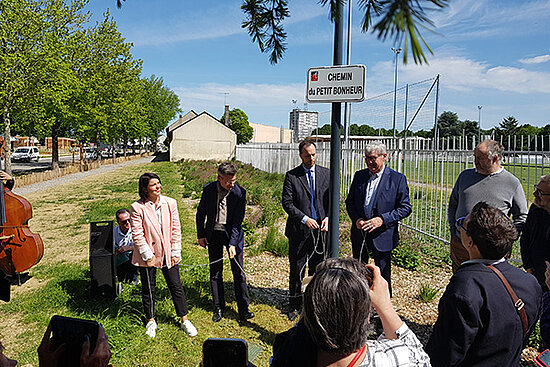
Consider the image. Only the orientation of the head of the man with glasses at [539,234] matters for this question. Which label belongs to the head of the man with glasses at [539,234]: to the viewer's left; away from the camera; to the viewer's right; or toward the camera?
to the viewer's left

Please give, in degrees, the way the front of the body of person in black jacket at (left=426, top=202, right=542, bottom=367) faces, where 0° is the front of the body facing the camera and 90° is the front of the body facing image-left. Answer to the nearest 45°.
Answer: approximately 135°

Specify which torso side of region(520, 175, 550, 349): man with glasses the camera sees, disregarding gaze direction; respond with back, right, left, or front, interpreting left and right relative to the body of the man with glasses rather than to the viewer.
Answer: left

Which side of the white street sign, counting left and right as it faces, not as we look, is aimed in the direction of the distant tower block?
back

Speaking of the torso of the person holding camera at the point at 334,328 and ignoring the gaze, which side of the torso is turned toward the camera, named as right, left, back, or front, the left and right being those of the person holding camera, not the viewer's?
back

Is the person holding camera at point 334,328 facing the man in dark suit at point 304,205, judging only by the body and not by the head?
yes

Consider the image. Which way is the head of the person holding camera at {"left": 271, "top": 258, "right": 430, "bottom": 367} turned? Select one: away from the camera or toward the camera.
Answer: away from the camera

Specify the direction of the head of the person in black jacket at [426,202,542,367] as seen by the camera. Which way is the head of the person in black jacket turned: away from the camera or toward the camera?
away from the camera

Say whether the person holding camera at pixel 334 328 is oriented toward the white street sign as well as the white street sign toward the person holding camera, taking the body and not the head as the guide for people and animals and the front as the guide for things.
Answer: yes

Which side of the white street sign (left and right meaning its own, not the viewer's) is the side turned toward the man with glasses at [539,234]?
left
